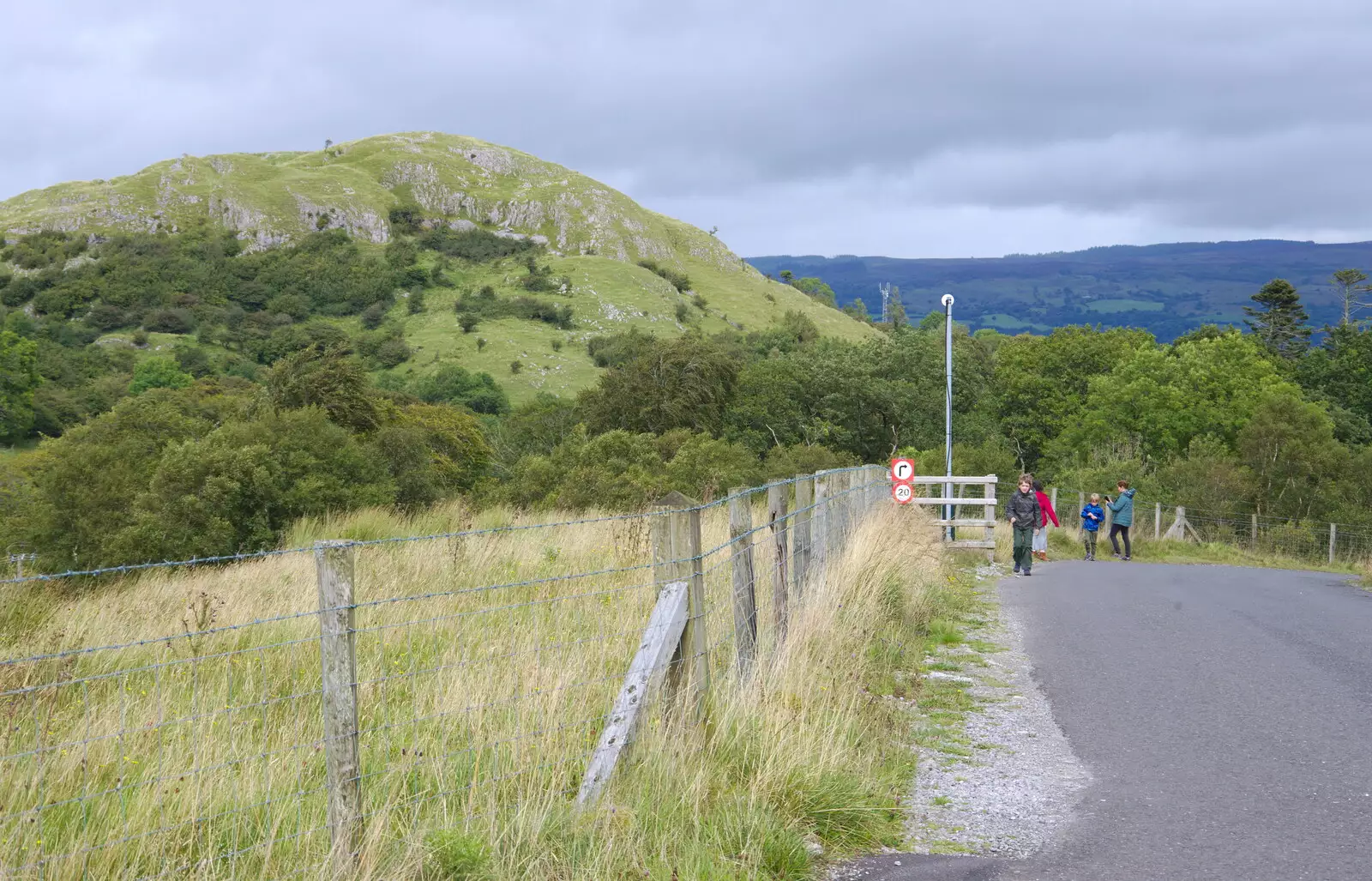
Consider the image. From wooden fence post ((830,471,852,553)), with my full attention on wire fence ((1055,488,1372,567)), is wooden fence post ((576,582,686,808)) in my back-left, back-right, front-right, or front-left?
back-right

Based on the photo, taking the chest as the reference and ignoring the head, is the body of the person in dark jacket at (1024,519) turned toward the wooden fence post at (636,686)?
yes

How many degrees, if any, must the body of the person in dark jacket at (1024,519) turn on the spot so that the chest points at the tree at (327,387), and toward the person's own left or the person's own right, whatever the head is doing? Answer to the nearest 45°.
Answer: approximately 135° to the person's own right

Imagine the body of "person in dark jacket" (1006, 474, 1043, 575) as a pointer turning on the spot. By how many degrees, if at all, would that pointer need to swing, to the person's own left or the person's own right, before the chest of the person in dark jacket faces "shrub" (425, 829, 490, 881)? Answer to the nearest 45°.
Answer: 0° — they already face it

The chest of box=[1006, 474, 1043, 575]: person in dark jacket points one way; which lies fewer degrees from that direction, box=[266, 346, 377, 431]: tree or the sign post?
the sign post

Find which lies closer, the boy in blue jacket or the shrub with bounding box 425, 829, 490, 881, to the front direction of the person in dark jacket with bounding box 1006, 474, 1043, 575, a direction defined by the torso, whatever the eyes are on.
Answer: the shrub

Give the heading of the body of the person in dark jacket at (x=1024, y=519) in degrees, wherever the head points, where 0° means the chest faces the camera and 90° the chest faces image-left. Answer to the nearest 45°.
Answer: approximately 0°

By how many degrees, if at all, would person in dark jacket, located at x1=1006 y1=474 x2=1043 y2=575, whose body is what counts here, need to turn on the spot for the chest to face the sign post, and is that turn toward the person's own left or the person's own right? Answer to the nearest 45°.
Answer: approximately 90° to the person's own right
